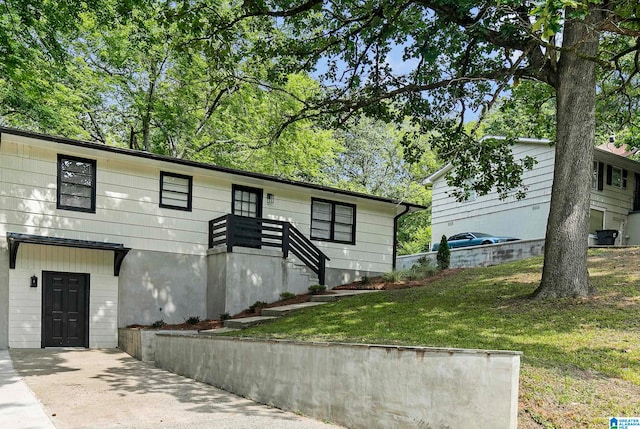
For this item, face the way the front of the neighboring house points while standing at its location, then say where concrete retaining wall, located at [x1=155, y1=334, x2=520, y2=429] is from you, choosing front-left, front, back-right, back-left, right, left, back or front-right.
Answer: front-right

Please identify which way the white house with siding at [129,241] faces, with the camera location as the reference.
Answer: facing the viewer and to the right of the viewer

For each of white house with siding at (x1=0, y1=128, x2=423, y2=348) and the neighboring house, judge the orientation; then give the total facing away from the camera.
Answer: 0

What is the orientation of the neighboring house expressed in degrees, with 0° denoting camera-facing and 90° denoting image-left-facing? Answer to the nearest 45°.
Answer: approximately 315°

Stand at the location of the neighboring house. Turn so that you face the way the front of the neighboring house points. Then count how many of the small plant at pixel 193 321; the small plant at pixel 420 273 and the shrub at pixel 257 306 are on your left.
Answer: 0

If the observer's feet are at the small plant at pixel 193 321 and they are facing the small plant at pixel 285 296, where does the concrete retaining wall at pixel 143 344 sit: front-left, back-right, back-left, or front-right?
back-right

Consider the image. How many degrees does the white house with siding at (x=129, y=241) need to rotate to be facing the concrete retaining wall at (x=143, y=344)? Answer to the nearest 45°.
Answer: approximately 45° to its right

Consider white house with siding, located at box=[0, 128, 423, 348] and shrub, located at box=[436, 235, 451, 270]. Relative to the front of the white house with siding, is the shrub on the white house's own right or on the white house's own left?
on the white house's own left

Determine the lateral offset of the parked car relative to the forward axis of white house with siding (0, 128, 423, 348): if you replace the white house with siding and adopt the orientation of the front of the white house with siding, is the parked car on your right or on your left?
on your left

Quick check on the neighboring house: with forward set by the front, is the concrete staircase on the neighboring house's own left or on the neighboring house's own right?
on the neighboring house's own right

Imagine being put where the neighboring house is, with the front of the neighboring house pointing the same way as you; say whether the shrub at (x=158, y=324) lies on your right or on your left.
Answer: on your right
